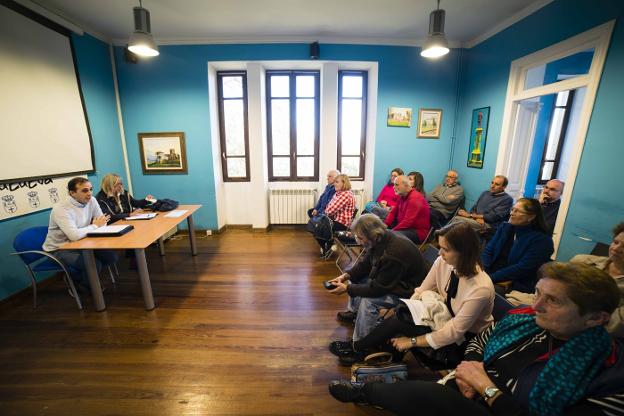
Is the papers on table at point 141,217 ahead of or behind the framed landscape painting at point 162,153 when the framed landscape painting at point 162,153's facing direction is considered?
ahead

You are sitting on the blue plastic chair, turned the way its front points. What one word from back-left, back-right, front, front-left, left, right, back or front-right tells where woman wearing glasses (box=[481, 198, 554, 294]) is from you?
front-right

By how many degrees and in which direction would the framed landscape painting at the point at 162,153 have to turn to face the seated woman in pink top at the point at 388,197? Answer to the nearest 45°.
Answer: approximately 45° to its left

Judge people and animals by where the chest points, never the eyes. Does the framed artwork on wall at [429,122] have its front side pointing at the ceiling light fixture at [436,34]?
yes

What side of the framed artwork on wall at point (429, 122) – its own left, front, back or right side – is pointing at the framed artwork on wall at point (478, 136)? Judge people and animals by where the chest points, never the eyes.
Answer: left

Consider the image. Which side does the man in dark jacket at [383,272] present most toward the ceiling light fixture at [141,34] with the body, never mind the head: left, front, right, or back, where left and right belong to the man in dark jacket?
front

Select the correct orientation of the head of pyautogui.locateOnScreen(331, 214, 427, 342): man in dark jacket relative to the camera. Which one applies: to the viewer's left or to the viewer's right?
to the viewer's left

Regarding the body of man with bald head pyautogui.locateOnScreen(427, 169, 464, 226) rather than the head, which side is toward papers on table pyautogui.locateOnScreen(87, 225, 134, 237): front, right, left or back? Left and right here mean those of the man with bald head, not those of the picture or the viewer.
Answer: front

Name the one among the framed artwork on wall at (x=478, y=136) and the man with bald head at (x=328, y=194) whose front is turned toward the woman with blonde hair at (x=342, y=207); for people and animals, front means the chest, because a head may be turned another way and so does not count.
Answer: the framed artwork on wall

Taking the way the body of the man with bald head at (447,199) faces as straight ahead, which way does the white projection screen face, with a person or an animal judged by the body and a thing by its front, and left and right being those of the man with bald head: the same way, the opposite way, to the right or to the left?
the opposite way

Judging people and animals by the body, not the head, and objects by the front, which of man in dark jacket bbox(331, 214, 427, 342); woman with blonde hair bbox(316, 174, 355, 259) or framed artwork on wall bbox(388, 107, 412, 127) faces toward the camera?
the framed artwork on wall

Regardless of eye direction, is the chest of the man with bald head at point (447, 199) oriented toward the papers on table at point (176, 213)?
yes

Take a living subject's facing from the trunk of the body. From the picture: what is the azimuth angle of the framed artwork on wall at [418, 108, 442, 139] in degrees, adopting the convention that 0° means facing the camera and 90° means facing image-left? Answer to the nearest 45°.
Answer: approximately 0°

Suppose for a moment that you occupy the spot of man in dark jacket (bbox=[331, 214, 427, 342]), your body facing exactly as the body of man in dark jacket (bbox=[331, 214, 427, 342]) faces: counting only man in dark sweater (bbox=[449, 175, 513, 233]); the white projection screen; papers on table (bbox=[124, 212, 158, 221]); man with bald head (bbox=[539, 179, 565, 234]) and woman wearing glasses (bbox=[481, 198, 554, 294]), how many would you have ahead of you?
2

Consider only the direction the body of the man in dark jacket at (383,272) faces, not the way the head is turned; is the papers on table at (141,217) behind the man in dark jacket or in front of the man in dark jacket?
in front

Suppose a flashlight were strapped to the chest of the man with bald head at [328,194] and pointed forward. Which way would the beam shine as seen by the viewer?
to the viewer's left

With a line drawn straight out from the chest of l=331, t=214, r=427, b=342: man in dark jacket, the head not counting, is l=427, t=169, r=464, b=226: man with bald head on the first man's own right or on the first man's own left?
on the first man's own right

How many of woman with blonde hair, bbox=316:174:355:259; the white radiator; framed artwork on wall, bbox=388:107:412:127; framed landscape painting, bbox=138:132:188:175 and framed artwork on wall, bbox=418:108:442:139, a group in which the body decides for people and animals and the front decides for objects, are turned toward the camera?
4

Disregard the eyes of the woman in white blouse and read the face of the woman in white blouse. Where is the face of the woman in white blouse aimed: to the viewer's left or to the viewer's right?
to the viewer's left

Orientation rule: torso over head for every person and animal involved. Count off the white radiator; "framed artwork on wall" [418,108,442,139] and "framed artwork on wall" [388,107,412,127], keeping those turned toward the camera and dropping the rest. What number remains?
3

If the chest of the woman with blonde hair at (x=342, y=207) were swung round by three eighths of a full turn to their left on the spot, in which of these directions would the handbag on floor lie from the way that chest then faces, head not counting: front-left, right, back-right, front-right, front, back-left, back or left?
front-right
